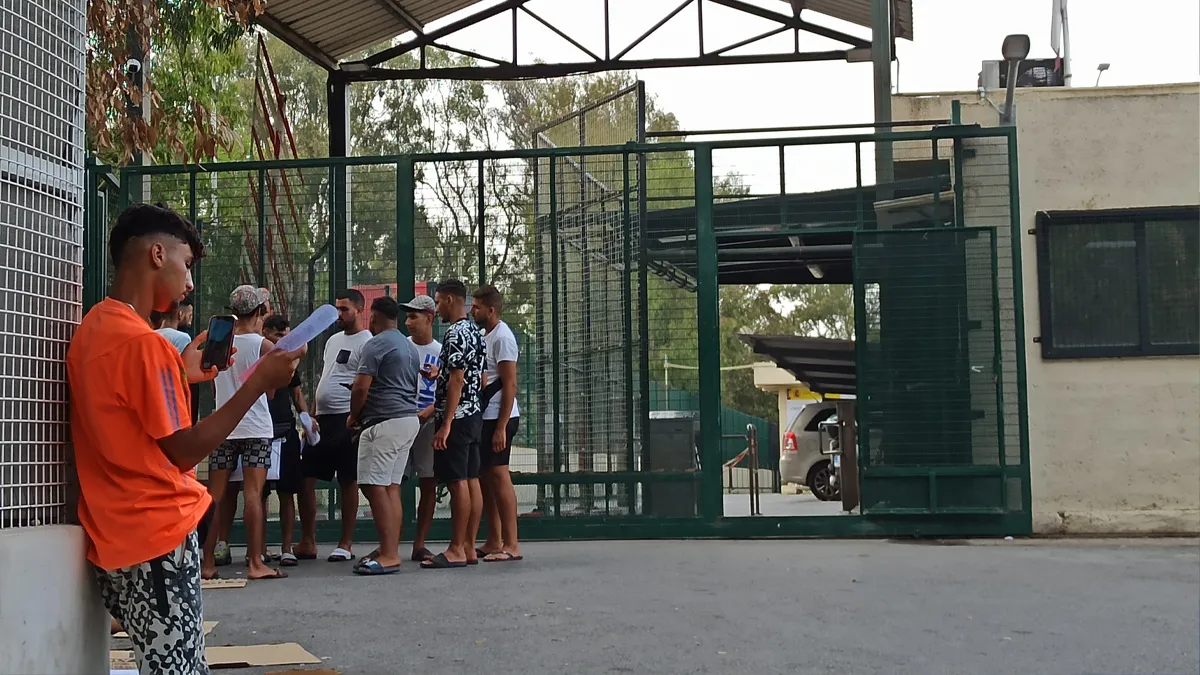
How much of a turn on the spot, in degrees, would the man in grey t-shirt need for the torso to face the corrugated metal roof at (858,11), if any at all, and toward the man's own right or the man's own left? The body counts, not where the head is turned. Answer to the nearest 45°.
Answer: approximately 90° to the man's own right

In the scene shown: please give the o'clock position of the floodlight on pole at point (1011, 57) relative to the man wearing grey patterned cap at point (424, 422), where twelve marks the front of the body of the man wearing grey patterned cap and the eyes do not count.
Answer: The floodlight on pole is roughly at 7 o'clock from the man wearing grey patterned cap.

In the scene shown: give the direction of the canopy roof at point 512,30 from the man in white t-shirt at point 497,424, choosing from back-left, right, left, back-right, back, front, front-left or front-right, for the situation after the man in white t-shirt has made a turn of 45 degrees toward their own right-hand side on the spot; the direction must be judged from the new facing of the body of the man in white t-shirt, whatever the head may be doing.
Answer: front-right

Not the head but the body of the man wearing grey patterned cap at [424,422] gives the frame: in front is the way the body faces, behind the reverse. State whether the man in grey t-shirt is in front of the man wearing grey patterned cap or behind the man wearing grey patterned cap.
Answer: in front

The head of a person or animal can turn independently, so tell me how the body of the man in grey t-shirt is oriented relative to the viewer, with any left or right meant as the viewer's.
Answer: facing away from the viewer and to the left of the viewer

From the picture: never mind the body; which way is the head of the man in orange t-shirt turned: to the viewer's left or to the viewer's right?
to the viewer's right

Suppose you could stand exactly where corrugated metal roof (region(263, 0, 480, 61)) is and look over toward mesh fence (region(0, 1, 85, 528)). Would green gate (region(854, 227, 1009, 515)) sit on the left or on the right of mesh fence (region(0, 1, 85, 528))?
left

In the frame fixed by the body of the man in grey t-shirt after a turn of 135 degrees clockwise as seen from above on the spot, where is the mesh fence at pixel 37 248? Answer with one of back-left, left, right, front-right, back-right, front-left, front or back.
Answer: right

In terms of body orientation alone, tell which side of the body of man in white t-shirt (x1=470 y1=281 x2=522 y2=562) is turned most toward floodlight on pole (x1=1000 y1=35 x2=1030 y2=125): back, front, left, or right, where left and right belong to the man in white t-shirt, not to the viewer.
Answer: back

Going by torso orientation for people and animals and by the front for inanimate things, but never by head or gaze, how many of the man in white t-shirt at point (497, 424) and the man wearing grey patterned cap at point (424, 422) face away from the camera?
0

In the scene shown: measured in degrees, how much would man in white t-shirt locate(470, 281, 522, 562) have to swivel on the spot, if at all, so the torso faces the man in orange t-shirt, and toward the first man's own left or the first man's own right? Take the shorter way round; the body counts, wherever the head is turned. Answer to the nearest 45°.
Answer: approximately 90° to the first man's own left

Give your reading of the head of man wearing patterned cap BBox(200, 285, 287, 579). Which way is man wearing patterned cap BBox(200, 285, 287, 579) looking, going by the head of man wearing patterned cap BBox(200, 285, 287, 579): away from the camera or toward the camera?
away from the camera

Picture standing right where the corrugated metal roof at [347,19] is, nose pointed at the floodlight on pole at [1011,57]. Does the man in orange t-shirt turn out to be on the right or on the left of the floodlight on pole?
right

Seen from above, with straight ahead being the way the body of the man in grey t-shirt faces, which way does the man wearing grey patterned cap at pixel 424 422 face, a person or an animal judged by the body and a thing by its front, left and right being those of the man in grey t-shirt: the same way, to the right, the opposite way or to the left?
to the left

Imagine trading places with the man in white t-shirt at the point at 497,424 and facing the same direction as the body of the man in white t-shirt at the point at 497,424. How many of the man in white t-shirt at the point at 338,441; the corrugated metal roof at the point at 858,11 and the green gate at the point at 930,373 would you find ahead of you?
1

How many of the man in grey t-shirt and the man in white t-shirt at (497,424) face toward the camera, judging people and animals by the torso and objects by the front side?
0

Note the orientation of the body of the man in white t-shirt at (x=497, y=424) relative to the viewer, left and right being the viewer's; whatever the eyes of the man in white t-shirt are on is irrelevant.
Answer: facing to the left of the viewer

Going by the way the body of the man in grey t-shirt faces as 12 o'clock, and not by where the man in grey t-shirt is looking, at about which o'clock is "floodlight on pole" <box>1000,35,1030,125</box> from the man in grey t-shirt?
The floodlight on pole is roughly at 4 o'clock from the man in grey t-shirt.
